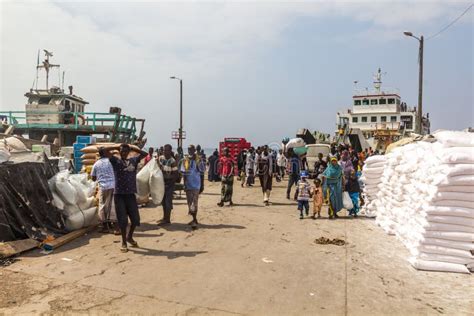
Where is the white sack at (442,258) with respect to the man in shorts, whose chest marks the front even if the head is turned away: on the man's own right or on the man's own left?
on the man's own left

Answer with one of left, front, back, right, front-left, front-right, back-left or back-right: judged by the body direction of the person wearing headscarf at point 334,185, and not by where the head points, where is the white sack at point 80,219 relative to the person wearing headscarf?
front-right

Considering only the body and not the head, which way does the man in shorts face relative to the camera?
toward the camera

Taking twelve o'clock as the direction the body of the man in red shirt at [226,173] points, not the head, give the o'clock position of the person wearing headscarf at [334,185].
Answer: The person wearing headscarf is roughly at 10 o'clock from the man in red shirt.

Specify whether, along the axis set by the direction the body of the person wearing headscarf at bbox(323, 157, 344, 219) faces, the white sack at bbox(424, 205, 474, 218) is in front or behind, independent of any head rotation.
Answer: in front

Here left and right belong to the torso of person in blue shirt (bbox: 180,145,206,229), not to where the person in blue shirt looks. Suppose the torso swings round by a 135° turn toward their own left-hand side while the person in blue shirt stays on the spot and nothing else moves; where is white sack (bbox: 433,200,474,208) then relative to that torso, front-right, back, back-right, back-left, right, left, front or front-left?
right

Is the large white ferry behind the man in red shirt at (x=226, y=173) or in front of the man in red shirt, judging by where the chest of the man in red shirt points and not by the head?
behind

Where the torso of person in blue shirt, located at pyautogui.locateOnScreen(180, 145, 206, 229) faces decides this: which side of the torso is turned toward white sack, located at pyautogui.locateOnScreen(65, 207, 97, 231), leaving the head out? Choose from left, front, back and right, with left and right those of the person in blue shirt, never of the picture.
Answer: right

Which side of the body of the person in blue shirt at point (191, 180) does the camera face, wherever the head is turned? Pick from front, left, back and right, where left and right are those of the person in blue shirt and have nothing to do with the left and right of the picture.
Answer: front

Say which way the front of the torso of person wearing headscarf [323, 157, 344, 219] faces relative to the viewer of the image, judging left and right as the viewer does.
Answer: facing the viewer
